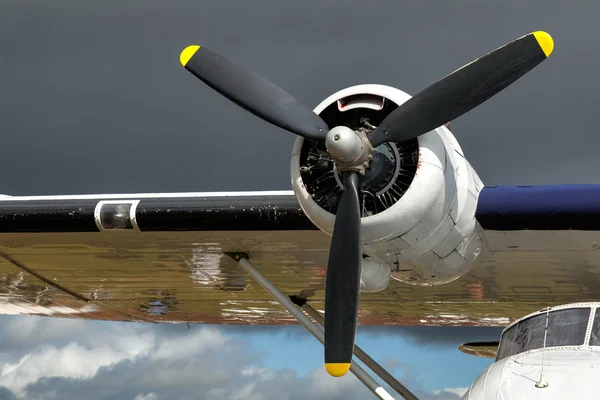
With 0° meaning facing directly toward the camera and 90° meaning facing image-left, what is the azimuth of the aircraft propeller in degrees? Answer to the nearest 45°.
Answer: approximately 45°
